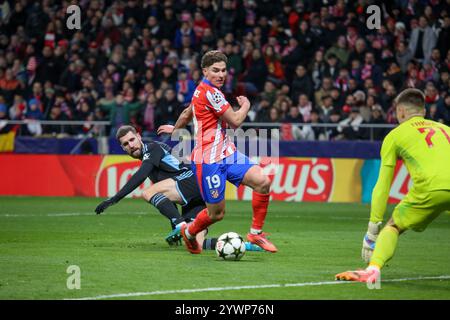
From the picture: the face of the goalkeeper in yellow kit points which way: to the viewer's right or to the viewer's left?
to the viewer's left

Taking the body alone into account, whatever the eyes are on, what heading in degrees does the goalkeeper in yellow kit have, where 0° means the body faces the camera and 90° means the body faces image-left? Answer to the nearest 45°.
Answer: approximately 135°

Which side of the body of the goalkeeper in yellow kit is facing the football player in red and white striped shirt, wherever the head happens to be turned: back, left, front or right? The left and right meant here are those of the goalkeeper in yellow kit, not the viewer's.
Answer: front
